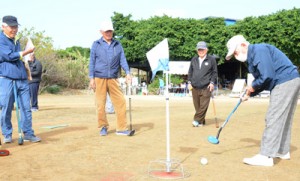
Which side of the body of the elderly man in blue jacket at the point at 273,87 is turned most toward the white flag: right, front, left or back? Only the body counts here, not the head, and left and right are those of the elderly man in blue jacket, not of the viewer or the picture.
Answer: front

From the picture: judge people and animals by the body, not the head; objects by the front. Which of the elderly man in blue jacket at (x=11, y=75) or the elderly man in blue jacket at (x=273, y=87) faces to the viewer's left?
the elderly man in blue jacket at (x=273, y=87)

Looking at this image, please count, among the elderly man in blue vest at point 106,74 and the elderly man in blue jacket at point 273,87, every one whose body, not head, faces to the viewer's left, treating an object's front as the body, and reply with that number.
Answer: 1

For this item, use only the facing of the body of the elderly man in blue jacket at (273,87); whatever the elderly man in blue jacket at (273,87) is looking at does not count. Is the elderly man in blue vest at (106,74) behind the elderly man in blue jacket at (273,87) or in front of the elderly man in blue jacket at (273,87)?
in front

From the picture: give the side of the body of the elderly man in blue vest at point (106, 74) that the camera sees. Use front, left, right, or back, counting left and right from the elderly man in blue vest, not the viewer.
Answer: front

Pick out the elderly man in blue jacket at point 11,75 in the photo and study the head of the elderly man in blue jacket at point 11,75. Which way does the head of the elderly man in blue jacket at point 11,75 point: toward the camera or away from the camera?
toward the camera

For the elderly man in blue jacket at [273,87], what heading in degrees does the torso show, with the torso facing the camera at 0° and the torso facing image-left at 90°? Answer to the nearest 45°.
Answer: approximately 90°

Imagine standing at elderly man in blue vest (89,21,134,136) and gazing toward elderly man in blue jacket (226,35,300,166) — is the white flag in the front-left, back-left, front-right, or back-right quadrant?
front-right

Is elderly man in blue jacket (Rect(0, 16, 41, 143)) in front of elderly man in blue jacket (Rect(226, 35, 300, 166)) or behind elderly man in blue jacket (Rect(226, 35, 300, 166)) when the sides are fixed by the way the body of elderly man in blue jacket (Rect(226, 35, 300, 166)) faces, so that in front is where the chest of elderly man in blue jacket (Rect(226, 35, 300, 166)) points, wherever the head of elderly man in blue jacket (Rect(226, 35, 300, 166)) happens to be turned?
in front

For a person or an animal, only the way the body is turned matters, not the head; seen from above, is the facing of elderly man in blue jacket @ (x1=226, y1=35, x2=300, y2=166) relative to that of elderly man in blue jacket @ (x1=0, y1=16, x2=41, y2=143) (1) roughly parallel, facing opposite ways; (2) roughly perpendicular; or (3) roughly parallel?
roughly parallel, facing opposite ways

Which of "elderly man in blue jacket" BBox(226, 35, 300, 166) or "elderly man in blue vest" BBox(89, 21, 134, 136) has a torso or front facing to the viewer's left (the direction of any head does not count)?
"elderly man in blue jacket" BBox(226, 35, 300, 166)

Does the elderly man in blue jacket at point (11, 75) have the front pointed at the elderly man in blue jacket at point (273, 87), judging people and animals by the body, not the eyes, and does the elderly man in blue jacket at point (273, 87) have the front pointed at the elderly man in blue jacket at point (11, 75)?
yes
